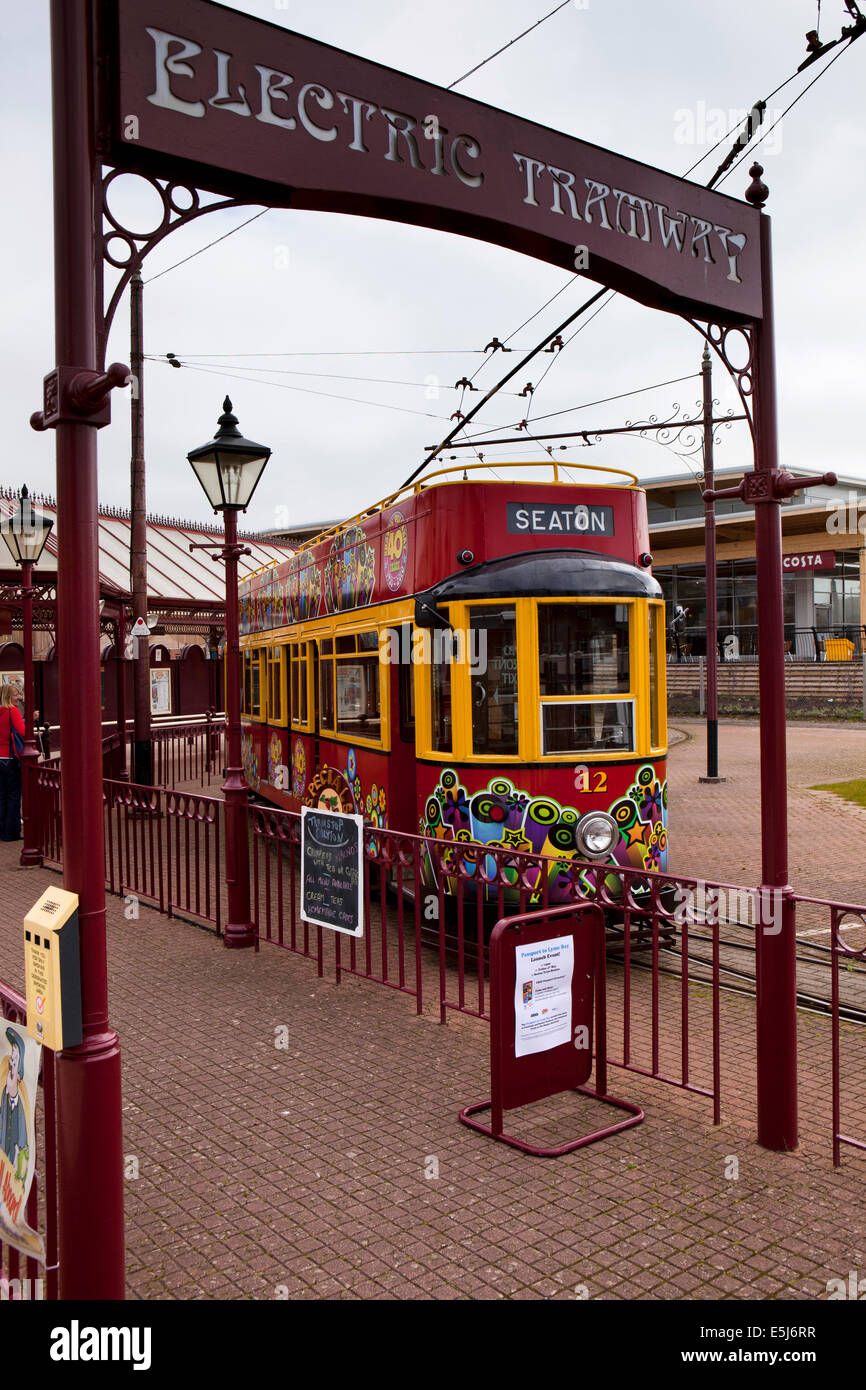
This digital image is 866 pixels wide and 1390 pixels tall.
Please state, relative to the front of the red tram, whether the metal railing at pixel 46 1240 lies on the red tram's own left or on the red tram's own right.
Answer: on the red tram's own right

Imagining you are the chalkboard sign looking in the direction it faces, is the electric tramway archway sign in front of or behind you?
in front

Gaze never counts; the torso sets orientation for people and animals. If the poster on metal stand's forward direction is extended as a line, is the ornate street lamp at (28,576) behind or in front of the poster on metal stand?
behind

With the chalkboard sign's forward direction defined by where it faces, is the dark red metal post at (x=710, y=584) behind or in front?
behind

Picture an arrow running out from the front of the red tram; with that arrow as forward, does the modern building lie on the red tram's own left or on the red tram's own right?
on the red tram's own left

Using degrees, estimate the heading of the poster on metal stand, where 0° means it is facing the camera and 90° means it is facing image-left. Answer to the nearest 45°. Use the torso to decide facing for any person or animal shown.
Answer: approximately 315°

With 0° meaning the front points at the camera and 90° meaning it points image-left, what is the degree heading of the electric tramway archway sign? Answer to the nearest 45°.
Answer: approximately 315°

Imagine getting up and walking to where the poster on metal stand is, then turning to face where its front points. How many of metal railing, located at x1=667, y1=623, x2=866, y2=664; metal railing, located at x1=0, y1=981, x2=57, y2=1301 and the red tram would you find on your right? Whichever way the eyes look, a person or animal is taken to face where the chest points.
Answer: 1

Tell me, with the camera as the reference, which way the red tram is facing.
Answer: facing the viewer and to the right of the viewer

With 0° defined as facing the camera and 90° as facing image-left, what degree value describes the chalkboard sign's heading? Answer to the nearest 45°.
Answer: approximately 45°
